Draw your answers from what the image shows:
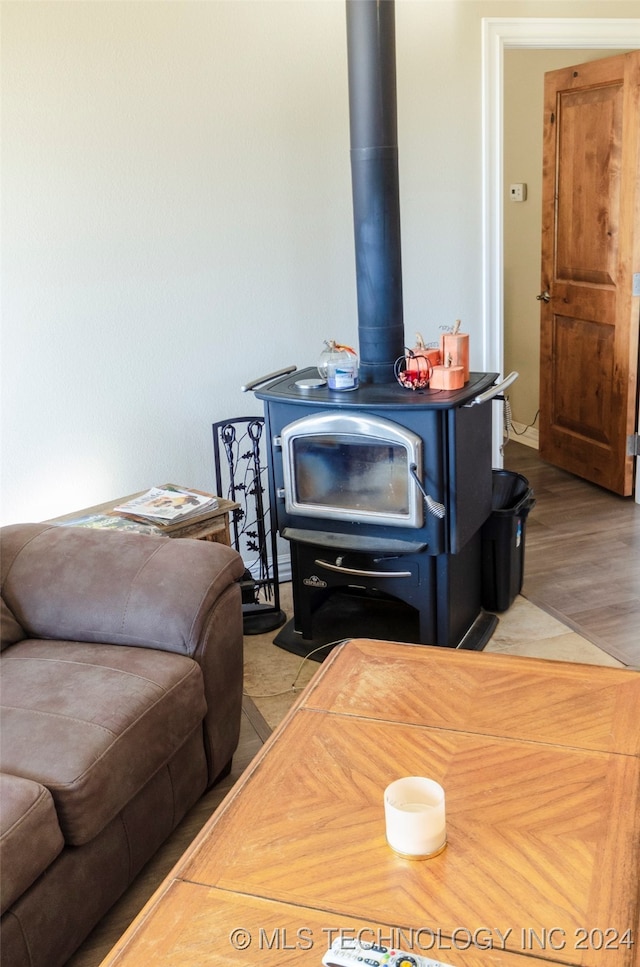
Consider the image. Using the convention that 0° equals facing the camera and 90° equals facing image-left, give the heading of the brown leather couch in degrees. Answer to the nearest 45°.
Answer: approximately 315°

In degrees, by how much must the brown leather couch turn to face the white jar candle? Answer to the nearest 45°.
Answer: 0° — it already faces it

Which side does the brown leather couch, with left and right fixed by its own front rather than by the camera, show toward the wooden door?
left

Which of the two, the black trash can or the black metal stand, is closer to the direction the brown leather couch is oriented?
the black trash can

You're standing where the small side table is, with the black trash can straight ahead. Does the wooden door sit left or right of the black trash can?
left

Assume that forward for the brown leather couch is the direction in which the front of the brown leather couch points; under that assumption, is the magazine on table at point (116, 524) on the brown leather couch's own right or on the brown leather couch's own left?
on the brown leather couch's own left
